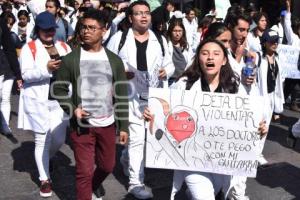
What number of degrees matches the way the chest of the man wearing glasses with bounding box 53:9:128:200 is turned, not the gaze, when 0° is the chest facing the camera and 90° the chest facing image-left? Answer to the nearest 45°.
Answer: approximately 0°

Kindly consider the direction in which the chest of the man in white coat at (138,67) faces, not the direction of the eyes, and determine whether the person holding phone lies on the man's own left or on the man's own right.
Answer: on the man's own right

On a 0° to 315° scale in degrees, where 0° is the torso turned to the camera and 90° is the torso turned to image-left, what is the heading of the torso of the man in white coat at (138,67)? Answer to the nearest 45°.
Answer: approximately 0°

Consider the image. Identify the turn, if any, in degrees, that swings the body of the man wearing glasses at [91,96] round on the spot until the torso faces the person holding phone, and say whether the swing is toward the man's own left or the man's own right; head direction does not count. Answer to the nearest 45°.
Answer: approximately 135° to the man's own right

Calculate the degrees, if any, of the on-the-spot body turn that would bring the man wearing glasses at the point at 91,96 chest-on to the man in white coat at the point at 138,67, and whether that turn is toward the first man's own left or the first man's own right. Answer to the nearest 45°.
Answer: approximately 135° to the first man's own left

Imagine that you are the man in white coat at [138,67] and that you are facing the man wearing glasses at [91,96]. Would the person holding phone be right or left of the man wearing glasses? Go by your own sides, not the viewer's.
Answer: right

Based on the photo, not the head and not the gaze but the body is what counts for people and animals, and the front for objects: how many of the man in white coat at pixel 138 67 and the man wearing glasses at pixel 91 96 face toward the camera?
2

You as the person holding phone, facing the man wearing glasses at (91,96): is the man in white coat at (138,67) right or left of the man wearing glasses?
left
